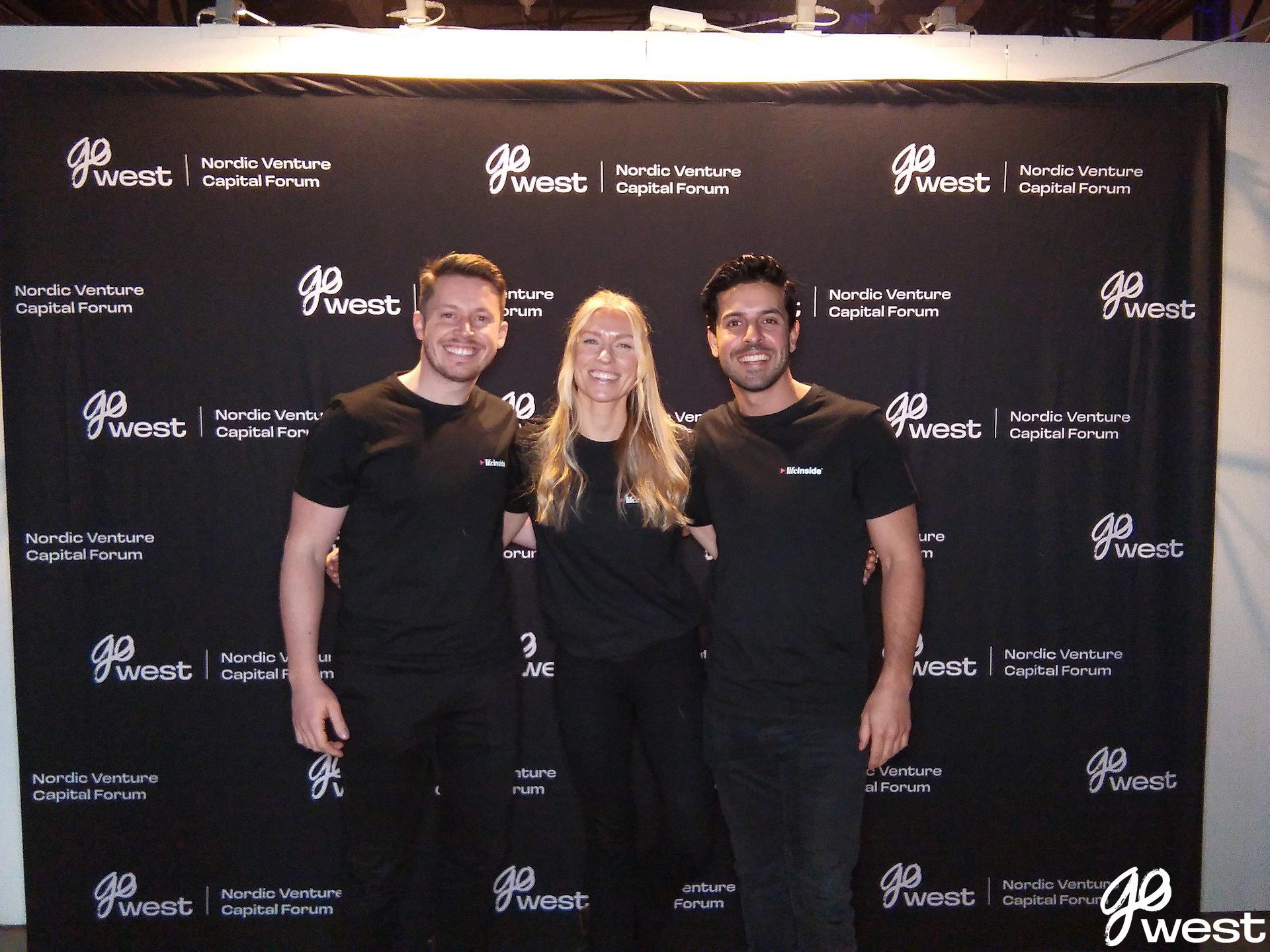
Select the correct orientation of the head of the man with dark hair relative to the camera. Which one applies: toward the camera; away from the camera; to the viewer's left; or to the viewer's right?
toward the camera

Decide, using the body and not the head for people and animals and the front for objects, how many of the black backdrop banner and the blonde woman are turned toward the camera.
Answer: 2

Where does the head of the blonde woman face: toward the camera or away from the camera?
toward the camera

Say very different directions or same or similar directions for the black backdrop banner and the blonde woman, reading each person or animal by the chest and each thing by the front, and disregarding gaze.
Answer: same or similar directions

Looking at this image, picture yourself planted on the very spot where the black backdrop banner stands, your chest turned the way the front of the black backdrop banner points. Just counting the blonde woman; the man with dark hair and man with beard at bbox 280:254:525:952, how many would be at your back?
0

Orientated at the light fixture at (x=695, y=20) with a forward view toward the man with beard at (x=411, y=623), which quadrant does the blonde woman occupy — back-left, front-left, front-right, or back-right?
front-left

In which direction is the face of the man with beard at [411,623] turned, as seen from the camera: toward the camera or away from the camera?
toward the camera

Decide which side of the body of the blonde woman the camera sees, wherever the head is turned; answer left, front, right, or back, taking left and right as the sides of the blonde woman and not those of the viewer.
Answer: front

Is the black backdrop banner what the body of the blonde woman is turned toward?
no

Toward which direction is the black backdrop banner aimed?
toward the camera
